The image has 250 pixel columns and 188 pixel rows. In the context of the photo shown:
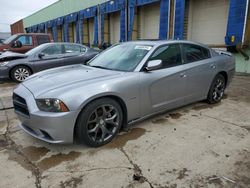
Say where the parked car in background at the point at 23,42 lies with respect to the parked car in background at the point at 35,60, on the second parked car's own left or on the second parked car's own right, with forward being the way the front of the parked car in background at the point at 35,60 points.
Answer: on the second parked car's own right

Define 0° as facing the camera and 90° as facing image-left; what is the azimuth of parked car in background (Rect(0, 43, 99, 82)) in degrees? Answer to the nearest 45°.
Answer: approximately 90°

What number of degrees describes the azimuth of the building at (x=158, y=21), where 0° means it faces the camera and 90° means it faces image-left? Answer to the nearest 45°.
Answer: approximately 45°

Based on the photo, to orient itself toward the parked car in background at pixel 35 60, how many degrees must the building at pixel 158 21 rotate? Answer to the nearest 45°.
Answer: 0° — it already faces it

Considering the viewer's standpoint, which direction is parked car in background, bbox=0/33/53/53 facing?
facing the viewer and to the left of the viewer

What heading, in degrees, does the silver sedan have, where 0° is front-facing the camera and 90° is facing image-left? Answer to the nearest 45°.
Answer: approximately 45°

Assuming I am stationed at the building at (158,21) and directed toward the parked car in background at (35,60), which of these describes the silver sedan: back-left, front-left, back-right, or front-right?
front-left

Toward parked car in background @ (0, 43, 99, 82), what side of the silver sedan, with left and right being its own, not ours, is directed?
right

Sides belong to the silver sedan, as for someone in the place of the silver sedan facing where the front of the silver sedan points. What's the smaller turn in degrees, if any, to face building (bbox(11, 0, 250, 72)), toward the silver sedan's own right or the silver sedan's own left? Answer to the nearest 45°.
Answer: approximately 135° to the silver sedan's own right

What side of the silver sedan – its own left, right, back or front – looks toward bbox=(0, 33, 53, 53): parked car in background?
right

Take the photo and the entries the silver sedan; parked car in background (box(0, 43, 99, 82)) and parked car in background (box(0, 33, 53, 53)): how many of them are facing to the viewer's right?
0

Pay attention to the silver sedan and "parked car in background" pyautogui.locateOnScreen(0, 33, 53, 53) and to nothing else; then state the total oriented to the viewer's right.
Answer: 0
